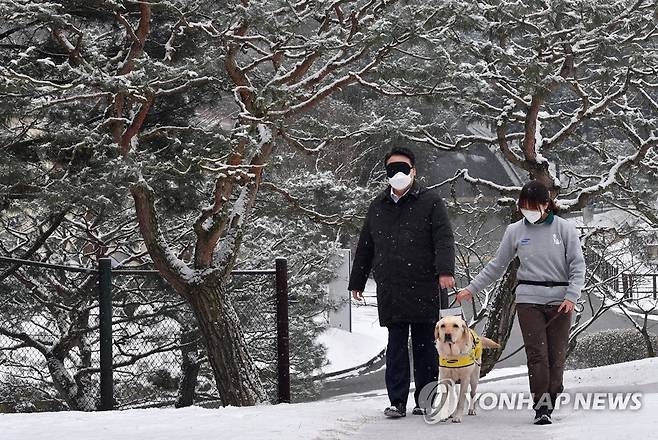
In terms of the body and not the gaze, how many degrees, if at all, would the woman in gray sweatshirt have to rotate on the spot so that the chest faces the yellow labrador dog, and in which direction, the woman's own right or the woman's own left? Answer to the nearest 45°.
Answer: approximately 90° to the woman's own right

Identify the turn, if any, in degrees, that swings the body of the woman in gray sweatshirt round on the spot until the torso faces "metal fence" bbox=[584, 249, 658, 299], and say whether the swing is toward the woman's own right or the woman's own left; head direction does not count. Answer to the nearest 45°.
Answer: approximately 180°

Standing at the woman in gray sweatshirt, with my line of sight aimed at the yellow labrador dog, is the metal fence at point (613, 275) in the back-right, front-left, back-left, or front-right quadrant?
back-right

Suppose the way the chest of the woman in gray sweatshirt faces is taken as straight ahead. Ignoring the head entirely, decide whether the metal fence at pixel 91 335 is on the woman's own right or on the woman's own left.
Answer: on the woman's own right

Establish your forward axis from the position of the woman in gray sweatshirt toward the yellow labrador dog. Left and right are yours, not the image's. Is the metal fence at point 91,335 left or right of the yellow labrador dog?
right

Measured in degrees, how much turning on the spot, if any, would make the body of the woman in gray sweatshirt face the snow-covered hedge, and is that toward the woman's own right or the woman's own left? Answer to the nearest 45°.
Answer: approximately 180°

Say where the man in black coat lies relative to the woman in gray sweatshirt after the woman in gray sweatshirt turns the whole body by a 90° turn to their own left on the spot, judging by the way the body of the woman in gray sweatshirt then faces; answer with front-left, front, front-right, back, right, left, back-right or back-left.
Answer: back

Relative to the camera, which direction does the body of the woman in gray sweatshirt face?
toward the camera
